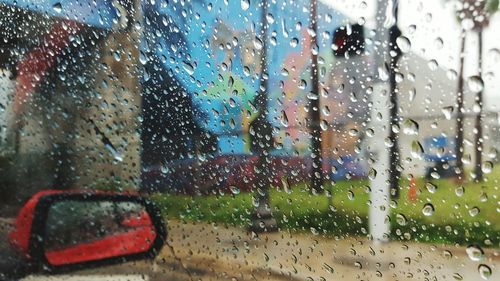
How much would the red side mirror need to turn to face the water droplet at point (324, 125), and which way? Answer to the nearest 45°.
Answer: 0° — it already faces it

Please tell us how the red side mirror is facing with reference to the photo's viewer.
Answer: facing the viewer and to the right of the viewer

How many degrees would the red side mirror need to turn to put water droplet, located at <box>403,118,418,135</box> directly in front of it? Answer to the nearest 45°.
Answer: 0° — it already faces it

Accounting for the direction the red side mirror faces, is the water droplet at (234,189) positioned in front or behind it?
in front

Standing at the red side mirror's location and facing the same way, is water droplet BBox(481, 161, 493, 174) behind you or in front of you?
in front

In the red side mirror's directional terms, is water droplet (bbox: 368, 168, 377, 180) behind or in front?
in front
